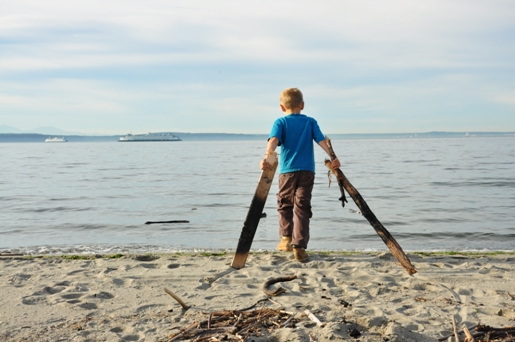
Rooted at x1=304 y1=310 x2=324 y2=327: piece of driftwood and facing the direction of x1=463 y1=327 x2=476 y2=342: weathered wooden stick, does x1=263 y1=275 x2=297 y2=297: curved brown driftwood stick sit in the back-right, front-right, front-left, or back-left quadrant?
back-left

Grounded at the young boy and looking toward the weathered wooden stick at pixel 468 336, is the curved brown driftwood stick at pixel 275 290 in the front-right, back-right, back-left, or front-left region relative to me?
front-right

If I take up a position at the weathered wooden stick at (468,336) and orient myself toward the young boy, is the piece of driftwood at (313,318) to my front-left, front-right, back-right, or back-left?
front-left

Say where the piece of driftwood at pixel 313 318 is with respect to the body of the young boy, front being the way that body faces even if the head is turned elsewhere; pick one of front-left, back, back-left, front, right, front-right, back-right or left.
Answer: back

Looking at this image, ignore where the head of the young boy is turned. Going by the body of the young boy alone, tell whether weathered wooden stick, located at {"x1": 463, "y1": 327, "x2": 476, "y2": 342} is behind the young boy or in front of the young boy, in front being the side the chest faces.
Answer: behind

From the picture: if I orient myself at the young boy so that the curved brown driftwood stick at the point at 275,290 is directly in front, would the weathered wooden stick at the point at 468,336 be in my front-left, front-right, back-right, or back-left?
front-left

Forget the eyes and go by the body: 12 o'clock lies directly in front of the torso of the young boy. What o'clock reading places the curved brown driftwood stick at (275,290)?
The curved brown driftwood stick is roughly at 6 o'clock from the young boy.

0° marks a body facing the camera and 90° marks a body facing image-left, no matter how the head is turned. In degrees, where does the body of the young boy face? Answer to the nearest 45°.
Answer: approximately 180°

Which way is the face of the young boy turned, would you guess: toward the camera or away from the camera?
away from the camera

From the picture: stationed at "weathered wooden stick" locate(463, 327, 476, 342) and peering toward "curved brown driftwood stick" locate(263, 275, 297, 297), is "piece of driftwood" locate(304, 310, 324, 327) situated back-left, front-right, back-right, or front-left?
front-left
